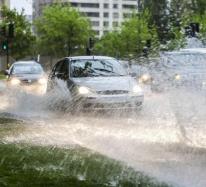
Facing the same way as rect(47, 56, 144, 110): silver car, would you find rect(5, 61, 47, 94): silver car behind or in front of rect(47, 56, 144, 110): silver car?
behind

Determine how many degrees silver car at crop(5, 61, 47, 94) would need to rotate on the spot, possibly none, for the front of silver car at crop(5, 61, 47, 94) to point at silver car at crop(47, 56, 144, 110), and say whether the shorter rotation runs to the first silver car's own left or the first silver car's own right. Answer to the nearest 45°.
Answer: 0° — it already faces it

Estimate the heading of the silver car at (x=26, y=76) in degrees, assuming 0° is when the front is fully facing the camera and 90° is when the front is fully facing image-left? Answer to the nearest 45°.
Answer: approximately 0°

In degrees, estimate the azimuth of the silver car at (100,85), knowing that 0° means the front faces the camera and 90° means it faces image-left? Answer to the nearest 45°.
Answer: approximately 315°
